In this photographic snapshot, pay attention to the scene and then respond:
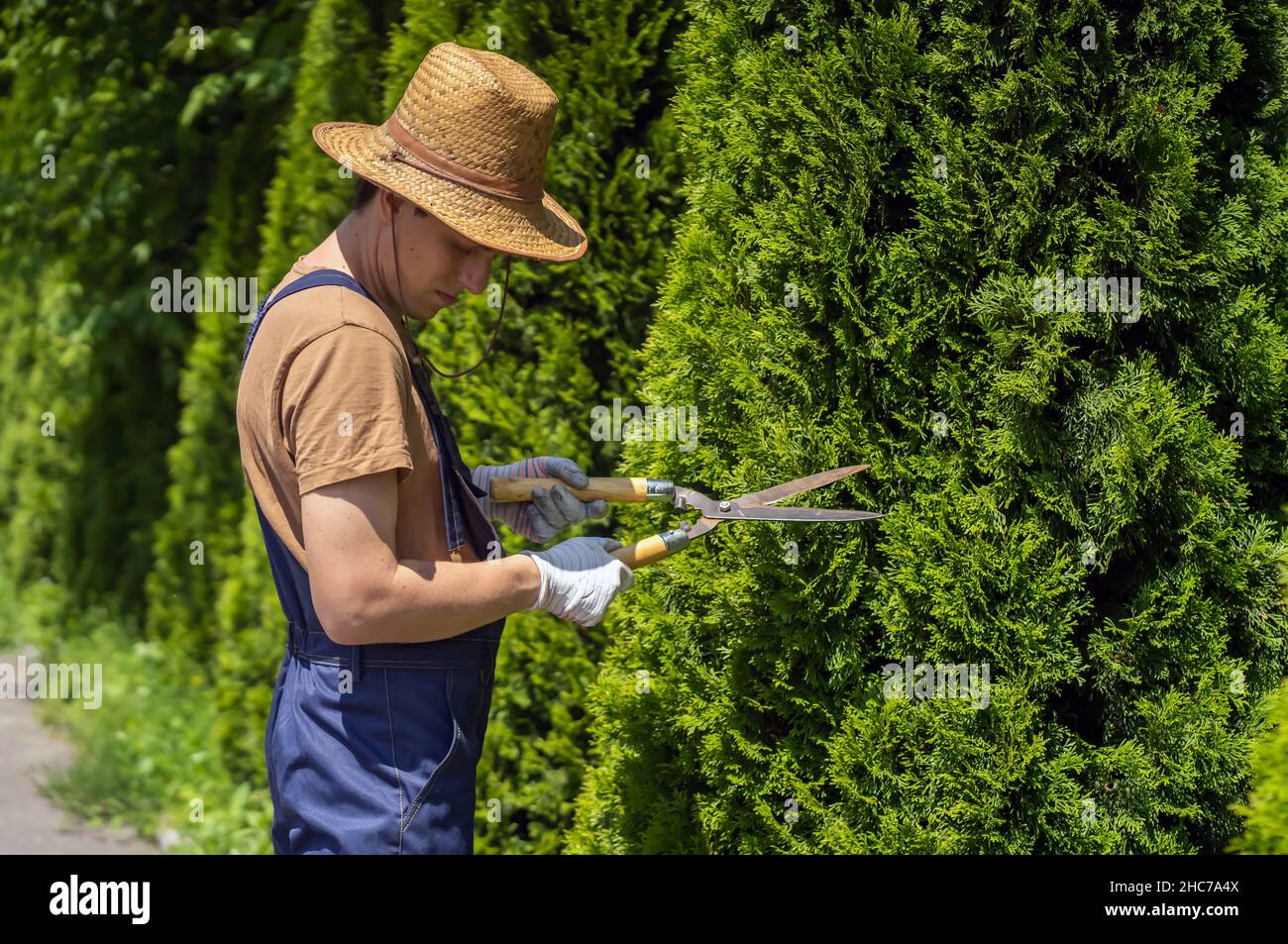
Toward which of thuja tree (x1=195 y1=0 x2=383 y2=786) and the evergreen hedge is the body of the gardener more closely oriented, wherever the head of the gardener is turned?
the evergreen hedge

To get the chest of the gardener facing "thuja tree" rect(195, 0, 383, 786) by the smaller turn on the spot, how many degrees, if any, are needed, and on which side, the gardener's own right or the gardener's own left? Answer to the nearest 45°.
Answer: approximately 90° to the gardener's own left

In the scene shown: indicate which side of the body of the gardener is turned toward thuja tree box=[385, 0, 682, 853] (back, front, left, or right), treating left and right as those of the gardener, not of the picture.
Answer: left

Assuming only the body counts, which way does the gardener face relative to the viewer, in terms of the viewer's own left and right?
facing to the right of the viewer
